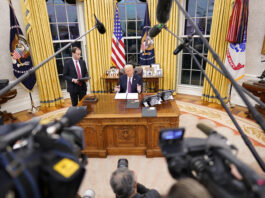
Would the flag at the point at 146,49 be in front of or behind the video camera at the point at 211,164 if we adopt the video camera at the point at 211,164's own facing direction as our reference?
in front

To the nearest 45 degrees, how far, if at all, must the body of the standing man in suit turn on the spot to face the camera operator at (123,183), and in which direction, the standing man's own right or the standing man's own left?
approximately 45° to the standing man's own right

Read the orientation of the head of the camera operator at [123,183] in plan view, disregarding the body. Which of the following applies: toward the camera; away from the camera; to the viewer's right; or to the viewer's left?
away from the camera

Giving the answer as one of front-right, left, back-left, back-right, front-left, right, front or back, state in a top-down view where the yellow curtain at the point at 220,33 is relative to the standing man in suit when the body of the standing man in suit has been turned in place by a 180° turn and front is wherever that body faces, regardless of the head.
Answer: back-right

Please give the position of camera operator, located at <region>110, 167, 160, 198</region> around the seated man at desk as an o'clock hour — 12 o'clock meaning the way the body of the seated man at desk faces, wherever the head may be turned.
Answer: The camera operator is roughly at 12 o'clock from the seated man at desk.

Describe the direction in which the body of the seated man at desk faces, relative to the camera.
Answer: toward the camera

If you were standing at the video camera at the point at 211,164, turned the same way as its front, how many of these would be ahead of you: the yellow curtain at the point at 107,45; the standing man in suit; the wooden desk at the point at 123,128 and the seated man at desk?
4

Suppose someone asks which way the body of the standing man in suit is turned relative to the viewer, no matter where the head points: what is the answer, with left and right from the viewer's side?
facing the viewer and to the right of the viewer

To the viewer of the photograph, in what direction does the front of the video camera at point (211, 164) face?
facing away from the viewer and to the left of the viewer

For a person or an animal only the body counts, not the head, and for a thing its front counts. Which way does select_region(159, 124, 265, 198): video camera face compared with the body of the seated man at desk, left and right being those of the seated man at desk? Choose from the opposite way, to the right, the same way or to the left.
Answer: the opposite way
